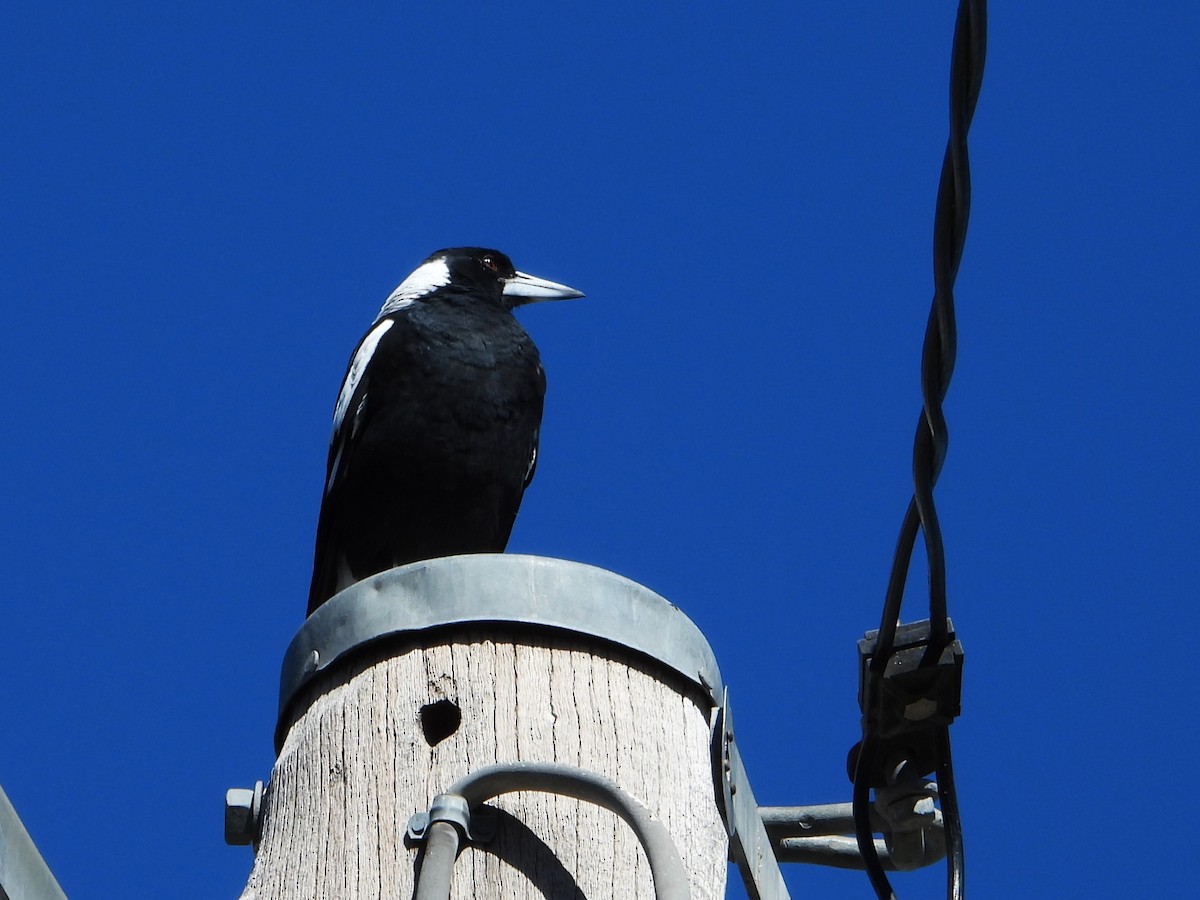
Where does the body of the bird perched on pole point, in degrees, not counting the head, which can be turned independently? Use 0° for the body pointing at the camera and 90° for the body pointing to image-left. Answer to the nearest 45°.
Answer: approximately 315°
